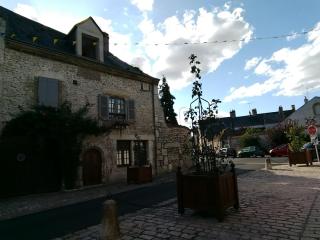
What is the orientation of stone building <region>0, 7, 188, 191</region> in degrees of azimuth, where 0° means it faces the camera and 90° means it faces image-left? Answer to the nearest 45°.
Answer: approximately 315°

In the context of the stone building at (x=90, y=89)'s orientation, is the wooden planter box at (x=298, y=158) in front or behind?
in front

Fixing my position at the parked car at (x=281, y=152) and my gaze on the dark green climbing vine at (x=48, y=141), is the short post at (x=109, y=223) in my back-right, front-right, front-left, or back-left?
front-left

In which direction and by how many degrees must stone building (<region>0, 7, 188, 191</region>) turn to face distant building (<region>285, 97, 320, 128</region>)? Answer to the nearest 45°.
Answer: approximately 90° to its left

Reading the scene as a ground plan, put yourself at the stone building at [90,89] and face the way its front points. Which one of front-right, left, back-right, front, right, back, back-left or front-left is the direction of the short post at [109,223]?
front-right

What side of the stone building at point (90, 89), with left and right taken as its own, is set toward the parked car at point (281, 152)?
left

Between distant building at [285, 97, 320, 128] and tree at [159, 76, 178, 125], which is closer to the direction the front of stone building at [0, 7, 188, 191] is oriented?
the distant building

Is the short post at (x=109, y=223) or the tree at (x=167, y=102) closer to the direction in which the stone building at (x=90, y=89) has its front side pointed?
the short post

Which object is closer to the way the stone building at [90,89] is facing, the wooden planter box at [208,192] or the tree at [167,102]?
the wooden planter box

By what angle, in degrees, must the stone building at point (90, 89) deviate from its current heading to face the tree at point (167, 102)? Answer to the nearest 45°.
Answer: approximately 90° to its left

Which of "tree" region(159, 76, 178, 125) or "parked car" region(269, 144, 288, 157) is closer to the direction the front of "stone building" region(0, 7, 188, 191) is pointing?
the parked car

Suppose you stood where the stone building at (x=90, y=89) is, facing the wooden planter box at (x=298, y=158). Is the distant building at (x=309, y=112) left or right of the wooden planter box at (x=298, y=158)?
left

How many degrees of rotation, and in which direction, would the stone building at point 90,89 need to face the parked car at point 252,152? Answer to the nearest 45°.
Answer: approximately 90° to its left

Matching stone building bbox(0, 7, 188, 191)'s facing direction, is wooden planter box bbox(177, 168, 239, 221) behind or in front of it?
in front
